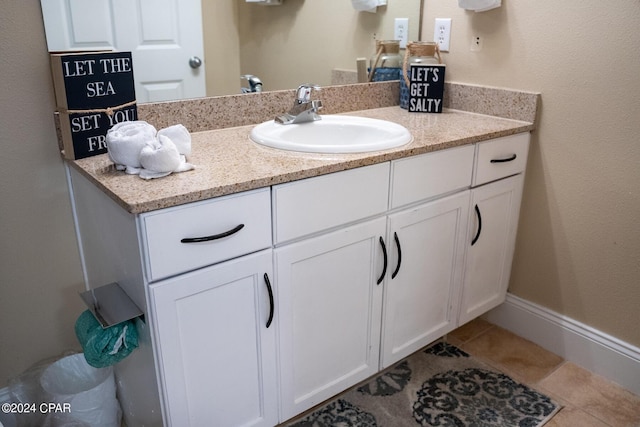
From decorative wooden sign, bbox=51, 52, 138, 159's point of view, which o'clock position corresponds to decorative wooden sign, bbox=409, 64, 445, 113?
decorative wooden sign, bbox=409, 64, 445, 113 is roughly at 10 o'clock from decorative wooden sign, bbox=51, 52, 138, 159.

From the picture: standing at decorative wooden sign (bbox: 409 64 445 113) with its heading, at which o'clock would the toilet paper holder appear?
The toilet paper holder is roughly at 1 o'clock from the decorative wooden sign.

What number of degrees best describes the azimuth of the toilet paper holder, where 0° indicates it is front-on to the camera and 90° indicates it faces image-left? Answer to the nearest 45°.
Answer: approximately 45°

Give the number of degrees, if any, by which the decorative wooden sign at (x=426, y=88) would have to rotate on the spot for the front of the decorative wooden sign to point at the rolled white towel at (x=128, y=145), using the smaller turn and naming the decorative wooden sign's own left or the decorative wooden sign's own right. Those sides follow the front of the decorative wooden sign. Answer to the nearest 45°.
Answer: approximately 45° to the decorative wooden sign's own right

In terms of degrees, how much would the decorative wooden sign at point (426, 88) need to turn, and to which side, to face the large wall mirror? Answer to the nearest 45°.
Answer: approximately 45° to its right

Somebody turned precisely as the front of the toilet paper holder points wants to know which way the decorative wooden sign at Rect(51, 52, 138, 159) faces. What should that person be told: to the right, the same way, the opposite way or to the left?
to the left
